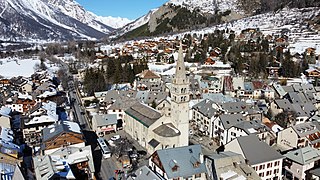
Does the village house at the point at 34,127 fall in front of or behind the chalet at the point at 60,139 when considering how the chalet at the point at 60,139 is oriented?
behind

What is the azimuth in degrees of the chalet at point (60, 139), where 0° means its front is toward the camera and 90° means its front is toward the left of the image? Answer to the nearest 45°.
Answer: approximately 0°

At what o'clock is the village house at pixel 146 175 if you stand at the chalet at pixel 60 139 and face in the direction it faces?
The village house is roughly at 11 o'clock from the chalet.

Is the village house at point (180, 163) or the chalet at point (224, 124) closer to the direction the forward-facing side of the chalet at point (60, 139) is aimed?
the village house

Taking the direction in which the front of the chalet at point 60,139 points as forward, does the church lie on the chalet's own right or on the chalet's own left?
on the chalet's own left

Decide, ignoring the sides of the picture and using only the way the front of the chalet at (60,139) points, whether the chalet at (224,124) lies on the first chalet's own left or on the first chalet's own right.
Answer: on the first chalet's own left
